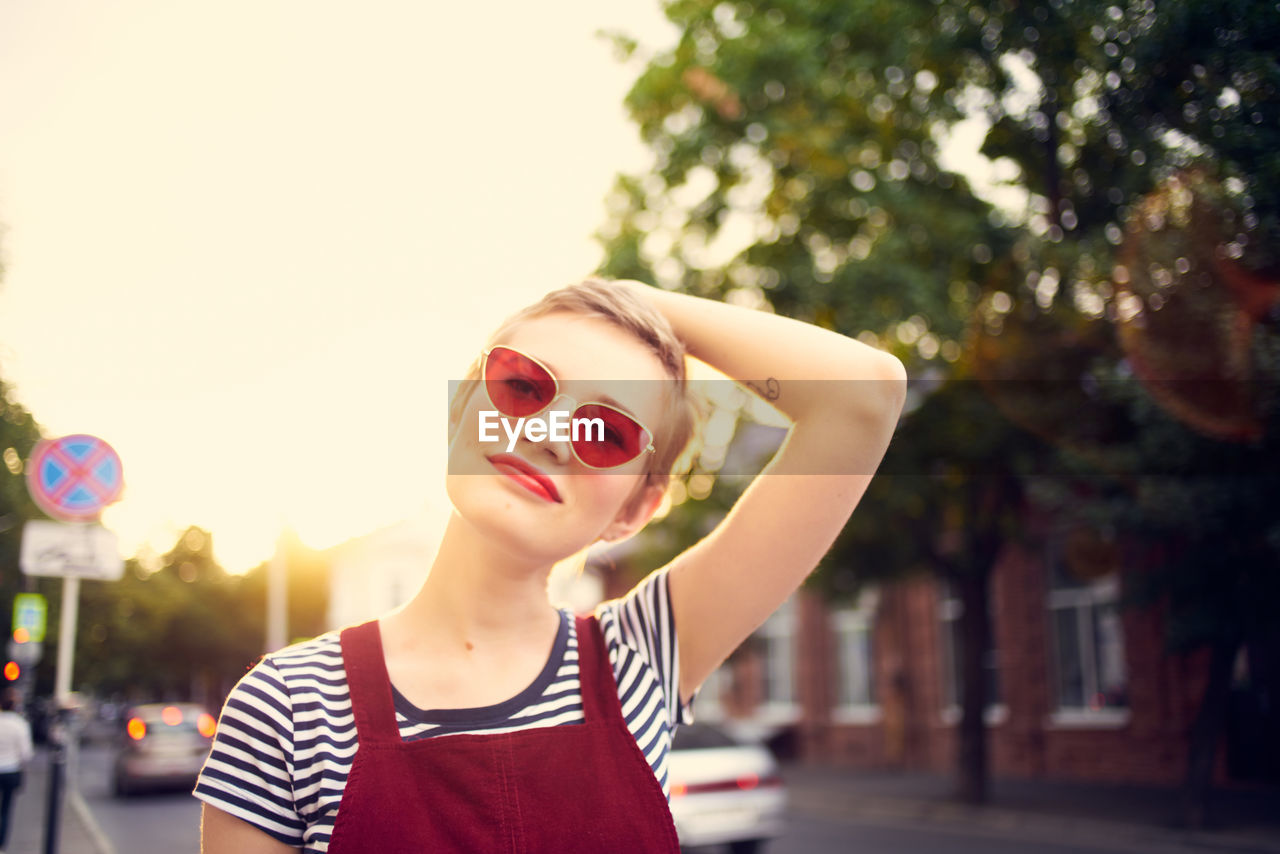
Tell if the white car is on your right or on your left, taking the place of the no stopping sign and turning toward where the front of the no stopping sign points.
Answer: on your left

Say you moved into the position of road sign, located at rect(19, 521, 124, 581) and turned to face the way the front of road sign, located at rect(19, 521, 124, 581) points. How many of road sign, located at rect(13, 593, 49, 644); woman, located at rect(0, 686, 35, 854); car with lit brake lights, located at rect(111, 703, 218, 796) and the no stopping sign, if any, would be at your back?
3

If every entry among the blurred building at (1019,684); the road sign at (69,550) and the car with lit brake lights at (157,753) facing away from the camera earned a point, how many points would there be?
1

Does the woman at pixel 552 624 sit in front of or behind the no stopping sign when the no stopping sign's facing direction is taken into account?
in front

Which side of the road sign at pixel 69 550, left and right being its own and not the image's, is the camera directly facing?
front

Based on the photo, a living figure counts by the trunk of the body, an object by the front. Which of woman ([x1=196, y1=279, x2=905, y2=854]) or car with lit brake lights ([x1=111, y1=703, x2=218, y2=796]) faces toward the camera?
the woman

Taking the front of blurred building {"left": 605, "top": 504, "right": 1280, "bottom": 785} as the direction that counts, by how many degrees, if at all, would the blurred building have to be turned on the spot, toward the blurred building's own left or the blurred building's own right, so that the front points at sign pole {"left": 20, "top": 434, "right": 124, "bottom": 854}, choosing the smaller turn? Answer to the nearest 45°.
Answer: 0° — it already faces it

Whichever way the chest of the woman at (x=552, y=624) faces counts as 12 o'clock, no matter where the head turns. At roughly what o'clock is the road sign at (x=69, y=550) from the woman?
The road sign is roughly at 5 o'clock from the woman.

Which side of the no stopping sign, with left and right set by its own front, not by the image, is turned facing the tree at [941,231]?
left

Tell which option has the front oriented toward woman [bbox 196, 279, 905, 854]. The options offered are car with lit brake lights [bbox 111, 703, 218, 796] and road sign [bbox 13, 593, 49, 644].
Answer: the road sign

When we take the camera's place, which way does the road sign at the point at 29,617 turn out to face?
facing the viewer

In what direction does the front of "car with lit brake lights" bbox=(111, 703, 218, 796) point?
away from the camera

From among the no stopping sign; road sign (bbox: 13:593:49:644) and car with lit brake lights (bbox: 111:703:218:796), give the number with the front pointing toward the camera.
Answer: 2
